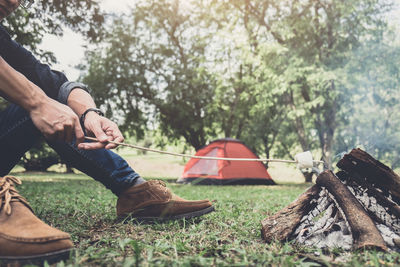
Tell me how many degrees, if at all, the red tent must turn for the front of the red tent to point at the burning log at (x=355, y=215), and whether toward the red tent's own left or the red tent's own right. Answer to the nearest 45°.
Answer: approximately 45° to the red tent's own left

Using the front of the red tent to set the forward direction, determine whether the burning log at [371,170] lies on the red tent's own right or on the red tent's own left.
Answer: on the red tent's own left

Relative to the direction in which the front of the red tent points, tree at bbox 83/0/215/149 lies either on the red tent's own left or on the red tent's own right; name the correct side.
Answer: on the red tent's own right

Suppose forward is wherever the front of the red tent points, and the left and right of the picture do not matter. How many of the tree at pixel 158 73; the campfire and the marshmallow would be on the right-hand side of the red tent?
1

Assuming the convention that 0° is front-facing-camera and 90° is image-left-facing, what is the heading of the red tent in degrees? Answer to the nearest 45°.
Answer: approximately 45°

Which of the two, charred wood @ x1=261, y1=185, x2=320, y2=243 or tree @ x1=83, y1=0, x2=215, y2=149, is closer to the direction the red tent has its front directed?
the charred wood

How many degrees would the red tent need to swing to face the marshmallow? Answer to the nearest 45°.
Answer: approximately 45° to its left

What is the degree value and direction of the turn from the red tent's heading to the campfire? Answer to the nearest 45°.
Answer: approximately 45° to its left

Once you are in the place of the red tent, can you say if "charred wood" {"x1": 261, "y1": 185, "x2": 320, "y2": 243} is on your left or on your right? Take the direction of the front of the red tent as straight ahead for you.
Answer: on your left
